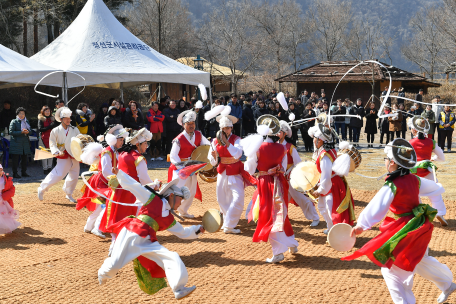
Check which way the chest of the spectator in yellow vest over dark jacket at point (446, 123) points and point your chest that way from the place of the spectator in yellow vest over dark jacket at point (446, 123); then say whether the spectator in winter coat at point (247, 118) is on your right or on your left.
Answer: on your right

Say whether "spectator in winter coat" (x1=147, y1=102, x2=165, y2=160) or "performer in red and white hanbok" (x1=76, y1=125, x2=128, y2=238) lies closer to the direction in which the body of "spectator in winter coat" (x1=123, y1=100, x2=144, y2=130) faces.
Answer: the performer in red and white hanbok

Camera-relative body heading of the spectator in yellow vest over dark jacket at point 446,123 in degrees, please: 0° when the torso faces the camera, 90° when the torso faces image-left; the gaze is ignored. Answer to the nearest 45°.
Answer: approximately 0°

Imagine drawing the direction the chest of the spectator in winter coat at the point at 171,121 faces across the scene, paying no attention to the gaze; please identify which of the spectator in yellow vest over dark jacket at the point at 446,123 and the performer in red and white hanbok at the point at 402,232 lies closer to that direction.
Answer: the performer in red and white hanbok

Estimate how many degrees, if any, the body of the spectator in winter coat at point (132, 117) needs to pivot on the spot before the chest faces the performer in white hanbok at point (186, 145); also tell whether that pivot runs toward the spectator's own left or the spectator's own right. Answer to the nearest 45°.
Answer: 0° — they already face them

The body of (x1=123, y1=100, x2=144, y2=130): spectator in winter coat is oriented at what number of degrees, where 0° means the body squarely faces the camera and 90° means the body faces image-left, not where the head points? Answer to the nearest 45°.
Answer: approximately 0°
